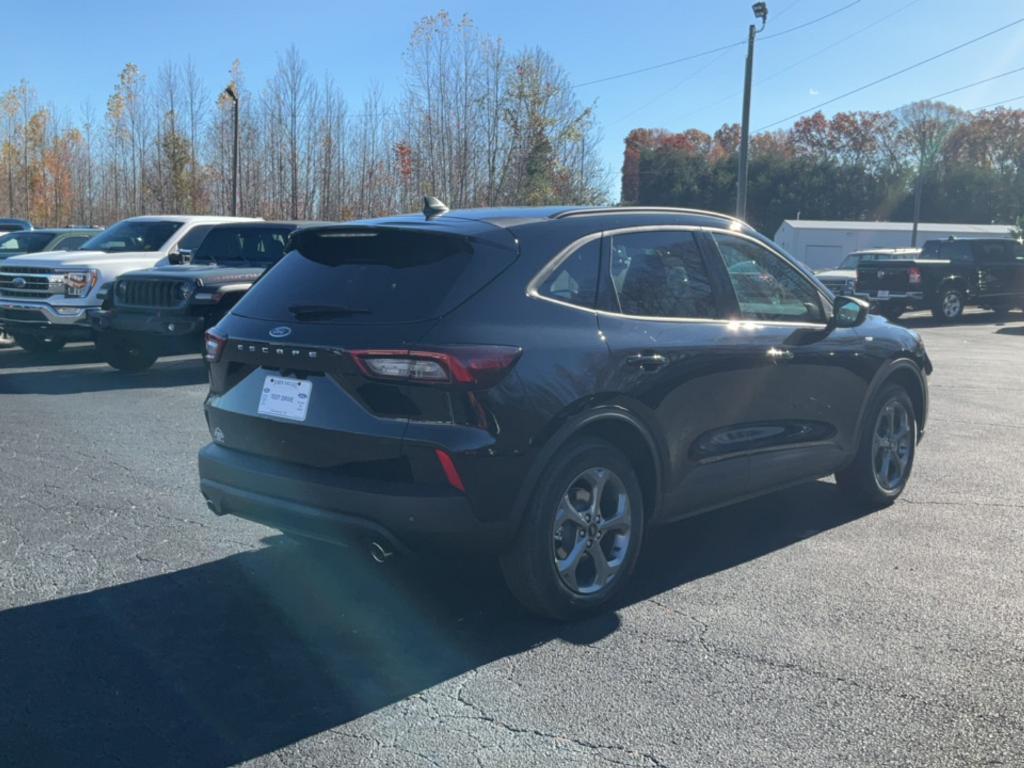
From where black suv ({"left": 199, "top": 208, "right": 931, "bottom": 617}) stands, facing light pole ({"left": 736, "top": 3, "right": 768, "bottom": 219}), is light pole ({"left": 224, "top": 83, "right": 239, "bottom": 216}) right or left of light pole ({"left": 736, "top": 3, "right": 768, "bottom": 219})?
left

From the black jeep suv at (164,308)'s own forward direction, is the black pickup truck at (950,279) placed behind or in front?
behind

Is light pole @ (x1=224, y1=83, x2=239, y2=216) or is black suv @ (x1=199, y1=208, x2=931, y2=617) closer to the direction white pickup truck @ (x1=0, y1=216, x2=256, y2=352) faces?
the black suv

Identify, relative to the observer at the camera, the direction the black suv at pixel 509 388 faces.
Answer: facing away from the viewer and to the right of the viewer

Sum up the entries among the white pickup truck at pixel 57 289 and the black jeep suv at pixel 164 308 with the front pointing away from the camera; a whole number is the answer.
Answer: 0

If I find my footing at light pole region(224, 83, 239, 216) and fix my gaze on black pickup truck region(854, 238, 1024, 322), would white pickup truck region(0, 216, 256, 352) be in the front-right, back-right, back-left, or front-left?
front-right

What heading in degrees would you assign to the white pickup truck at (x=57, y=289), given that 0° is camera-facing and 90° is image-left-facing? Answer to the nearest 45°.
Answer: approximately 45°

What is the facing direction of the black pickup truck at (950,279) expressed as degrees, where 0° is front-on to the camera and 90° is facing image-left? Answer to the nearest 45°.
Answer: approximately 225°

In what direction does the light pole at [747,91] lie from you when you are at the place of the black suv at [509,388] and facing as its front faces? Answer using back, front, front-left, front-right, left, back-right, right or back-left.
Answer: front-left

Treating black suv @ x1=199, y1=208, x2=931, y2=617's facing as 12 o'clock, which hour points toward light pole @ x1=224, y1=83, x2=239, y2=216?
The light pole is roughly at 10 o'clock from the black suv.

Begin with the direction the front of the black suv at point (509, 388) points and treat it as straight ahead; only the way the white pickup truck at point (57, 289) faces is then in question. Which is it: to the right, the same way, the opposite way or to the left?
the opposite way

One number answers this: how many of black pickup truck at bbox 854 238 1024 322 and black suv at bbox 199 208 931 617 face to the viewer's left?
0

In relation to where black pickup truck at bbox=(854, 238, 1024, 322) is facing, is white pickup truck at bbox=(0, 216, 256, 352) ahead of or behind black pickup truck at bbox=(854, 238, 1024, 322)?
behind

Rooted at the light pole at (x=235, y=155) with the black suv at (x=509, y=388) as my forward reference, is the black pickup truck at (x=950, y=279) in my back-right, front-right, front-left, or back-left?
front-left

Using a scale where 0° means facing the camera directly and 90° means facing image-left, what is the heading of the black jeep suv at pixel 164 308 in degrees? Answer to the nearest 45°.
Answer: approximately 45°

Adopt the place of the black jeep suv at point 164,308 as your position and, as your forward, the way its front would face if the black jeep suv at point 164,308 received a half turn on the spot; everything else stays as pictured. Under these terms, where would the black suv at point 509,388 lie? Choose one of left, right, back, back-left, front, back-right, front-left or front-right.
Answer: back-right

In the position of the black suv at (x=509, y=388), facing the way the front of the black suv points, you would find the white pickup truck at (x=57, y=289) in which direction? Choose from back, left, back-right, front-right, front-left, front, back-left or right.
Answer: left

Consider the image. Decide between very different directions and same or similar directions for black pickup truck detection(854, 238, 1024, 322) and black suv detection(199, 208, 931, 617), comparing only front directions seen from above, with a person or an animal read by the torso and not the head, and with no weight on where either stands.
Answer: same or similar directions
